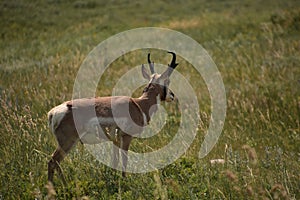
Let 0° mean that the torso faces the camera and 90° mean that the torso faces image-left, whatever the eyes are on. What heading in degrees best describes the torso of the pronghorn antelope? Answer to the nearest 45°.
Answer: approximately 270°
